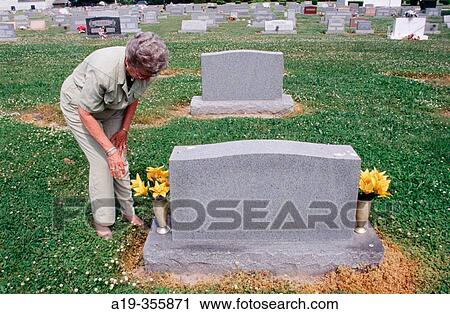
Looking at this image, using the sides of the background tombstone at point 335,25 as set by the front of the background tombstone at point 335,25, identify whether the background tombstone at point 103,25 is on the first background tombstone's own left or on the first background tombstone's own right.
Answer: on the first background tombstone's own right

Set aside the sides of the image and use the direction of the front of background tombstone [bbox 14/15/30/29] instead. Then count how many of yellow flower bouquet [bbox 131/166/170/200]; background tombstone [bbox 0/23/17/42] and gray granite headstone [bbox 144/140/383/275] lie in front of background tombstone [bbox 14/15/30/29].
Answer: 3

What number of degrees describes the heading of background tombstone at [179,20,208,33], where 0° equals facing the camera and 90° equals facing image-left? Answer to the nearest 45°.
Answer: approximately 0°

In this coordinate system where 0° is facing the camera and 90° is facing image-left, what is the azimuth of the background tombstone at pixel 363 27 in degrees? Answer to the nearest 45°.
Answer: approximately 0°

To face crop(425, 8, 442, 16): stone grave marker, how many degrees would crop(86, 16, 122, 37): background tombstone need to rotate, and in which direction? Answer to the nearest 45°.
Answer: approximately 90° to its left

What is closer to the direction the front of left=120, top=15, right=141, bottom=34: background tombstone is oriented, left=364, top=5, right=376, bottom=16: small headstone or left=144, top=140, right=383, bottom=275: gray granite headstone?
the gray granite headstone

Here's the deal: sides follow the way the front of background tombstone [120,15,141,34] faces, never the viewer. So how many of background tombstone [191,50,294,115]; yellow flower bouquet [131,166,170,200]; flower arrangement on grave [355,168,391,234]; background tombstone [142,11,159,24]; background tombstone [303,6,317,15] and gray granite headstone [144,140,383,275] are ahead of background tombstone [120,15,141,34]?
4

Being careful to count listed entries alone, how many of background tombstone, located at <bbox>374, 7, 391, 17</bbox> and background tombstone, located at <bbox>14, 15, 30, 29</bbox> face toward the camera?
2

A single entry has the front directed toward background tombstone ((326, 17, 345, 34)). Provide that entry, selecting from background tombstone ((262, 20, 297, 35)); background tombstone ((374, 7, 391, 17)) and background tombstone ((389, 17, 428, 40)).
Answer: background tombstone ((374, 7, 391, 17))
